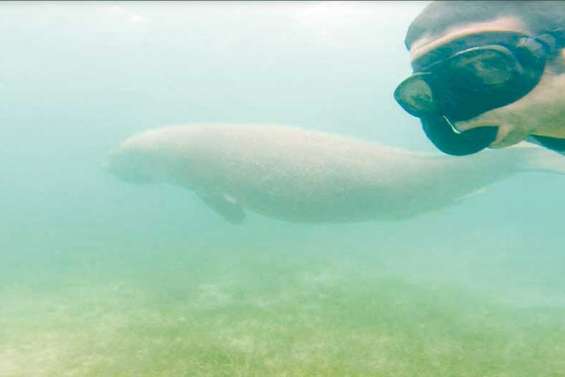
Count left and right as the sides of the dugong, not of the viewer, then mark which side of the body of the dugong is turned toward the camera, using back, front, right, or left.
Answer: left
